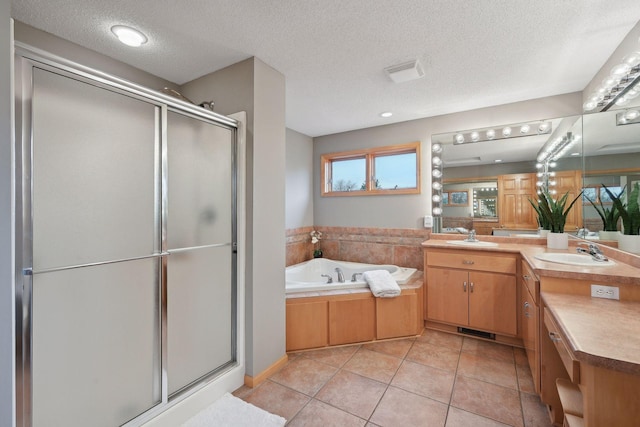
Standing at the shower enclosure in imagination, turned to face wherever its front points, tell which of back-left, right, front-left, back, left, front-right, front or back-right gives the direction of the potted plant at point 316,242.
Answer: left

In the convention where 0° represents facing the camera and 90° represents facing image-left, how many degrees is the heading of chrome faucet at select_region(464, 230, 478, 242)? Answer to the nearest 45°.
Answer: approximately 0°

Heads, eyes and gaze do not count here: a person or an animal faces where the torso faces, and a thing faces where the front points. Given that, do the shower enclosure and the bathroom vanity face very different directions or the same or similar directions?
very different directions

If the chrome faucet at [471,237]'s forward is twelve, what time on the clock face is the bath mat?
The bath mat is roughly at 1 o'clock from the chrome faucet.

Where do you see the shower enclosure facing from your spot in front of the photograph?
facing the viewer and to the right of the viewer

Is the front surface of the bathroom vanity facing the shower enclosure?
yes

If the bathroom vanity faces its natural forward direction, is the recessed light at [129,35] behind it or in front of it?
in front

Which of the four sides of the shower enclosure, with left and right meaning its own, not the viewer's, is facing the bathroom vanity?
front

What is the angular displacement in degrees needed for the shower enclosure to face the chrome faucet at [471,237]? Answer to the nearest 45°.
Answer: approximately 45° to its left

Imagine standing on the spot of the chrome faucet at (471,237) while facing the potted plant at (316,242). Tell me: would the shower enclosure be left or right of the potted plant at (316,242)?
left

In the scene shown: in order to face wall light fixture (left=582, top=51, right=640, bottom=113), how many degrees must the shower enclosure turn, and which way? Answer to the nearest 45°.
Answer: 0° — it already faces it

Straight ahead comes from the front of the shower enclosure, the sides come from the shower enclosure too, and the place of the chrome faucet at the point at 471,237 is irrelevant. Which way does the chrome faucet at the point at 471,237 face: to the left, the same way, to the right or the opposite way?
to the right

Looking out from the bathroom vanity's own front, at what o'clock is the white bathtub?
The white bathtub is roughly at 2 o'clock from the bathroom vanity.

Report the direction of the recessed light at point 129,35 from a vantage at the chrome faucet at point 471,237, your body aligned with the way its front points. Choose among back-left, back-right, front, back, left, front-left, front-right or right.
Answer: front-right

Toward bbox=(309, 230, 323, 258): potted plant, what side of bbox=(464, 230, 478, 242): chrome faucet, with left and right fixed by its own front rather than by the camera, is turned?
right

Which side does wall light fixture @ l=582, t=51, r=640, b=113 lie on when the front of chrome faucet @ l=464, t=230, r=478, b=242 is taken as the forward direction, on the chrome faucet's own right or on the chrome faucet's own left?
on the chrome faucet's own left

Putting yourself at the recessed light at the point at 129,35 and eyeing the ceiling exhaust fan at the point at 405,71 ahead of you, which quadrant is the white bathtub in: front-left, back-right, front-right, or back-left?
front-left
